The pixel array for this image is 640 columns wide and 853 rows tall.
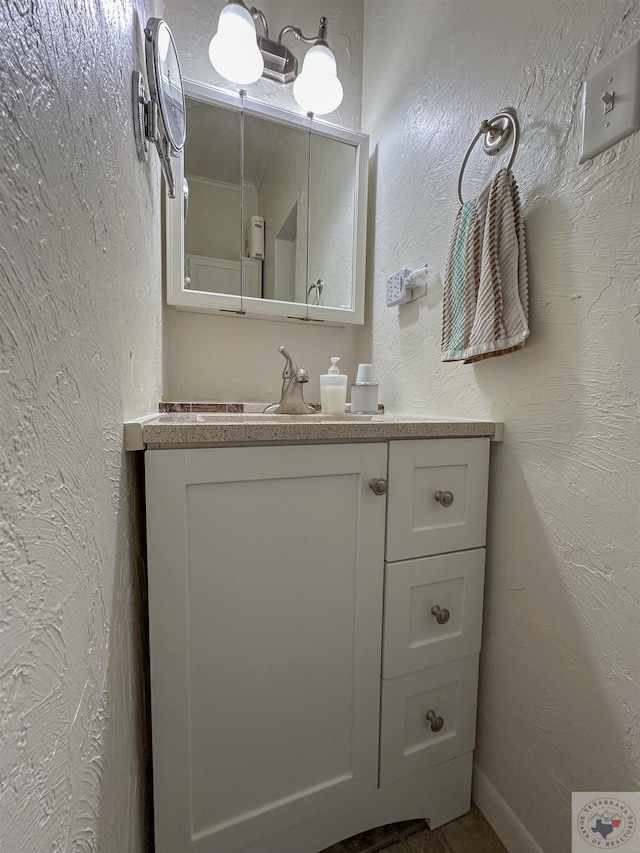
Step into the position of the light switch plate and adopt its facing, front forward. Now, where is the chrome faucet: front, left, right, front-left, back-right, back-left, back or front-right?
front-right

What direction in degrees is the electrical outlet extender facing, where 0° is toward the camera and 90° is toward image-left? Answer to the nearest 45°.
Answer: approximately 45°

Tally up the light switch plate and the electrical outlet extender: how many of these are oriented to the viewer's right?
0

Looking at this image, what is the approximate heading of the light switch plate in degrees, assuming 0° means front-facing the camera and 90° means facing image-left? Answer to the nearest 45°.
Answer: approximately 45°

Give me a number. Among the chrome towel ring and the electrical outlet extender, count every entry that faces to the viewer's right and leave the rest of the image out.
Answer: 0
